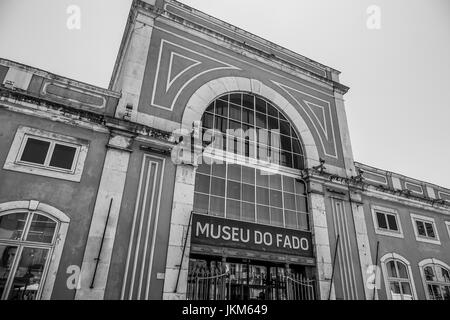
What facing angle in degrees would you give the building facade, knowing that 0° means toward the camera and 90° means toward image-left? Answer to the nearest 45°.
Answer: approximately 315°
